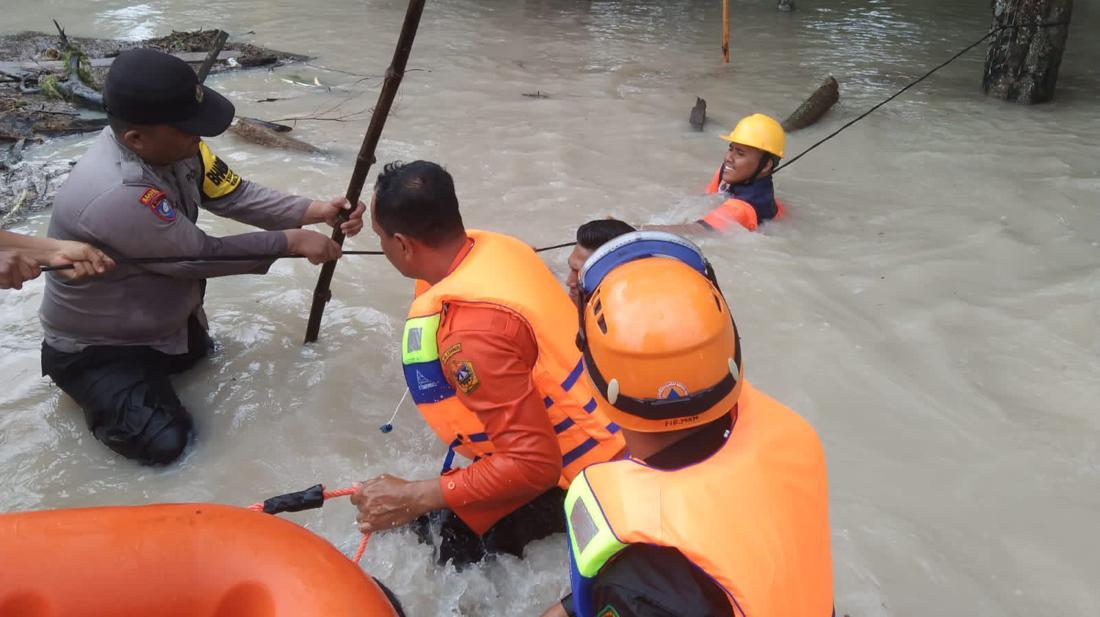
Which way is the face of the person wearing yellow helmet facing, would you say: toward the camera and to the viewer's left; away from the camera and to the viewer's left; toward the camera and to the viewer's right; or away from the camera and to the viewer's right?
toward the camera and to the viewer's left

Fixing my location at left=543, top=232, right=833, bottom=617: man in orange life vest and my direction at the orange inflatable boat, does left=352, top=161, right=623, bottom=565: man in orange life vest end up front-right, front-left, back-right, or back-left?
front-right

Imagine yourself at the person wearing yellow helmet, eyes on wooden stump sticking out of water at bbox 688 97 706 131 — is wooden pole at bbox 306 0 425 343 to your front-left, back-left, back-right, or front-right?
back-left

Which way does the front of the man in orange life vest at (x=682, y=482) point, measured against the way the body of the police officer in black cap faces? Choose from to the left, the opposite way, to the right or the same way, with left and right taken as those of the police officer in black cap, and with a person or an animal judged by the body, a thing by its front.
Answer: to the left

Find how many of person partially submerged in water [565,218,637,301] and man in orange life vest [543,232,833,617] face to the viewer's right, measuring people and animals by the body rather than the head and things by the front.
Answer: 0

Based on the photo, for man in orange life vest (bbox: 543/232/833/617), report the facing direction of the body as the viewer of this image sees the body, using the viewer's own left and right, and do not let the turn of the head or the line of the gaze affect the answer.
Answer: facing away from the viewer and to the left of the viewer

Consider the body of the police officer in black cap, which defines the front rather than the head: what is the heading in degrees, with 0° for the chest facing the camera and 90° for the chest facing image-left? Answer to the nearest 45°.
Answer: approximately 270°

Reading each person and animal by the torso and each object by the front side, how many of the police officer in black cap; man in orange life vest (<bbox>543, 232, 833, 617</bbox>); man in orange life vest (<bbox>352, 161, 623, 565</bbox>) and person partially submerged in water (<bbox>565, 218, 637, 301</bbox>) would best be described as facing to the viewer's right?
1

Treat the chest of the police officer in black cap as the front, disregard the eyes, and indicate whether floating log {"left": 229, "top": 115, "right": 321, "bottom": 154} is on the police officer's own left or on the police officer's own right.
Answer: on the police officer's own left

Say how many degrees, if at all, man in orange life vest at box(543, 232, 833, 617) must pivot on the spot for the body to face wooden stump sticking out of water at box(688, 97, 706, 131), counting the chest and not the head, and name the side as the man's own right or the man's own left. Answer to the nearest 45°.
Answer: approximately 45° to the man's own right

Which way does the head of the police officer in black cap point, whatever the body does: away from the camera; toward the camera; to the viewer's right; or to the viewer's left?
to the viewer's right
